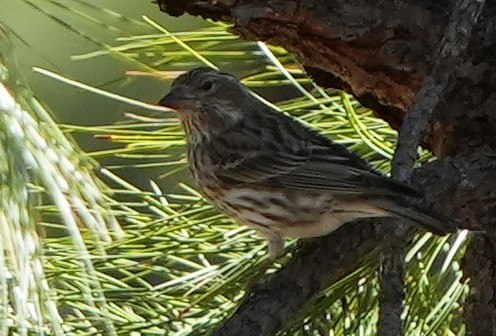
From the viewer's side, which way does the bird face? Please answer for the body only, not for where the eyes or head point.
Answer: to the viewer's left
